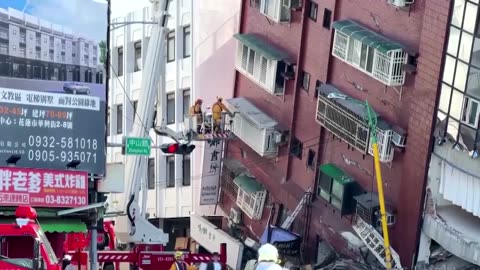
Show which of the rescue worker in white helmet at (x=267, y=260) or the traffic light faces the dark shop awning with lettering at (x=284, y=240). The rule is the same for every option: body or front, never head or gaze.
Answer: the rescue worker in white helmet

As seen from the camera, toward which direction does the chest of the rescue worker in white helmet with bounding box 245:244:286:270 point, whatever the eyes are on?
away from the camera

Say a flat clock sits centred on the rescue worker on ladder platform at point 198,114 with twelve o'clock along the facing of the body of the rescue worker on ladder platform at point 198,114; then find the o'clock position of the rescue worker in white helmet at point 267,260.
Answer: the rescue worker in white helmet at point 267,260 is roughly at 3 o'clock from the rescue worker on ladder platform at point 198,114.

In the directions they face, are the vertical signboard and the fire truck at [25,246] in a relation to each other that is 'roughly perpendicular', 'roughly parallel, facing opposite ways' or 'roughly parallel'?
roughly perpendicular

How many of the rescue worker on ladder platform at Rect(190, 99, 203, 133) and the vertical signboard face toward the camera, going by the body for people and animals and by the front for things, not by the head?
1

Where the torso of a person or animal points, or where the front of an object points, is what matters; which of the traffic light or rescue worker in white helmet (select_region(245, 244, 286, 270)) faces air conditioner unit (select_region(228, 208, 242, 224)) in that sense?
the rescue worker in white helmet

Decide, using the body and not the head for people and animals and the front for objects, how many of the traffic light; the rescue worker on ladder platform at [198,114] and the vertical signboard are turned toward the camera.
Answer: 2

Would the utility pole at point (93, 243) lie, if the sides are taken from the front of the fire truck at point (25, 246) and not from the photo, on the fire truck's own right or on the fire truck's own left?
on the fire truck's own left

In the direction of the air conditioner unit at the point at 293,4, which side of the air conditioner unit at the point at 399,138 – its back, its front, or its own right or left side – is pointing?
right

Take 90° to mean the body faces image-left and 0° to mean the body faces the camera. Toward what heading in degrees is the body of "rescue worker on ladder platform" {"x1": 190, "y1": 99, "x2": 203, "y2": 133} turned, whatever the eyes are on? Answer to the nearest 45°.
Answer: approximately 270°
